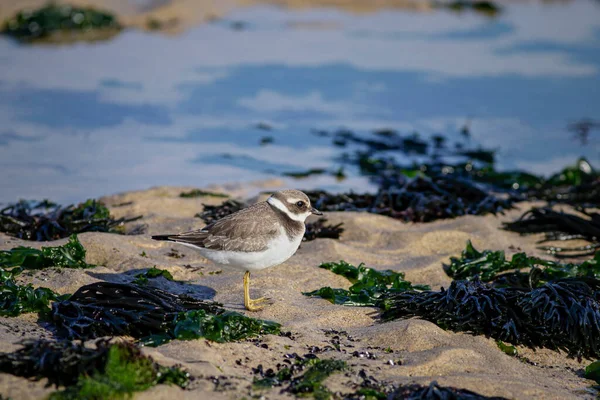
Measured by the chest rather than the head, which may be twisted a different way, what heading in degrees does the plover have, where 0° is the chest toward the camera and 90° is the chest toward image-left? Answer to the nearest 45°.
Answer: approximately 270°

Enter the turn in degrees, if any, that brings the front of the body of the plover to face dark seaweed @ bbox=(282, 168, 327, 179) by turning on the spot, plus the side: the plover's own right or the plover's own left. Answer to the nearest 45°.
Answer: approximately 90° to the plover's own left

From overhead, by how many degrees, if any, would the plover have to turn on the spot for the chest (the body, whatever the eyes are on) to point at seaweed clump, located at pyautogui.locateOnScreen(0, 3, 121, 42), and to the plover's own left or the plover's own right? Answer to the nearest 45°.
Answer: approximately 90° to the plover's own left

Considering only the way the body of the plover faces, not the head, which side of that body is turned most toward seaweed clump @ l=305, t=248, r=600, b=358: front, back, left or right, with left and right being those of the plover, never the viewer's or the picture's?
front

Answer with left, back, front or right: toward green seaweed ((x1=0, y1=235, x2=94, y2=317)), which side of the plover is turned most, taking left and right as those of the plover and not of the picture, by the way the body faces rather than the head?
back

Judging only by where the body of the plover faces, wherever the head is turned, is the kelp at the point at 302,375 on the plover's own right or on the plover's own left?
on the plover's own right

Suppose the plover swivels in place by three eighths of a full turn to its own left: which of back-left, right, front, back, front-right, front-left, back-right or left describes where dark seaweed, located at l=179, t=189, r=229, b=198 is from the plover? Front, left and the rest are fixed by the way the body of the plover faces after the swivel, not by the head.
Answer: front-right

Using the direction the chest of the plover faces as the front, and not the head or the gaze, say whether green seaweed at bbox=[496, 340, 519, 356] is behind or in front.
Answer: in front

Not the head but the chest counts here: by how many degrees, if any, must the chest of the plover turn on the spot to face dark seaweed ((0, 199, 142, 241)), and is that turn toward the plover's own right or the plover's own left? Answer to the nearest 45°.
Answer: approximately 135° to the plover's own left

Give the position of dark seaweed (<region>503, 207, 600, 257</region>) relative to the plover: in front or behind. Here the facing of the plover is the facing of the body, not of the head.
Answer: in front

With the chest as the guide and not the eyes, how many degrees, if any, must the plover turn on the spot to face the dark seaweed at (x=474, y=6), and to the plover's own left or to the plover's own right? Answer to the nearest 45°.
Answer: approximately 90° to the plover's own left

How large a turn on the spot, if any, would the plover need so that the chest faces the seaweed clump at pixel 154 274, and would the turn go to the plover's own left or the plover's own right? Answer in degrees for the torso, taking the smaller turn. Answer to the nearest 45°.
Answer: approximately 135° to the plover's own left
